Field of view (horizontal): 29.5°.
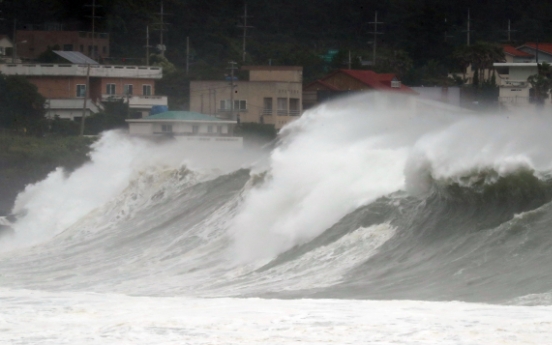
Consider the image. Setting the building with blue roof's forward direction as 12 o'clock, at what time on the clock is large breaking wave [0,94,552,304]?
The large breaking wave is roughly at 12 o'clock from the building with blue roof.

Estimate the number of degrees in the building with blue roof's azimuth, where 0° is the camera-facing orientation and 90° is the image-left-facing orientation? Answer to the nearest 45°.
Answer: approximately 0°
